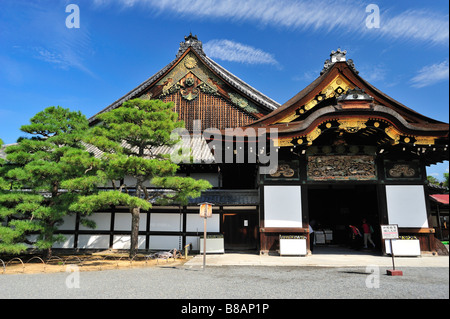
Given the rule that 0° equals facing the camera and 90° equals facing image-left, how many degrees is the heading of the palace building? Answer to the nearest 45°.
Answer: approximately 0°

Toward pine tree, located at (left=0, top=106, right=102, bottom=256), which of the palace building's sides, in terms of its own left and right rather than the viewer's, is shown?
right
